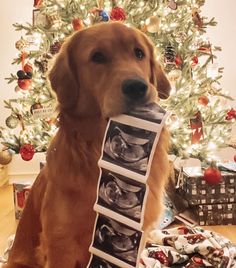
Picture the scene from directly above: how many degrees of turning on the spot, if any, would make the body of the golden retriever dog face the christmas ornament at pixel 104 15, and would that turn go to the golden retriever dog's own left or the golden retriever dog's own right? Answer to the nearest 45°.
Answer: approximately 135° to the golden retriever dog's own left

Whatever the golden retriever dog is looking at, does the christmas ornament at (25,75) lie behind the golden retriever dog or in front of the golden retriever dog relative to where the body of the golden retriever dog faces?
behind

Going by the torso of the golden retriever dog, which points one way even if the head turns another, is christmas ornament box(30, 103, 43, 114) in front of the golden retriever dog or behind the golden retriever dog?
behind

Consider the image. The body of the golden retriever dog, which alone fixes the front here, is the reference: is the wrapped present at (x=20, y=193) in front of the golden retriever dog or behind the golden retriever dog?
behind

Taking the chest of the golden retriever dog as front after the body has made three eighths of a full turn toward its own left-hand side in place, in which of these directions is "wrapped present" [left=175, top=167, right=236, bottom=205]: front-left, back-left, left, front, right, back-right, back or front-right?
front-right

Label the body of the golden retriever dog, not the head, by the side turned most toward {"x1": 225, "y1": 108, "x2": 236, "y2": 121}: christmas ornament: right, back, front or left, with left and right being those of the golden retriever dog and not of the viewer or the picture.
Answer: left

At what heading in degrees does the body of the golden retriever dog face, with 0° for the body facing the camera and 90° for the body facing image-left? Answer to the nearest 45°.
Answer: approximately 315°

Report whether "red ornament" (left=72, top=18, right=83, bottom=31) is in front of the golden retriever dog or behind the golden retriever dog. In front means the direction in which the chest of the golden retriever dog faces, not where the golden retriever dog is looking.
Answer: behind
